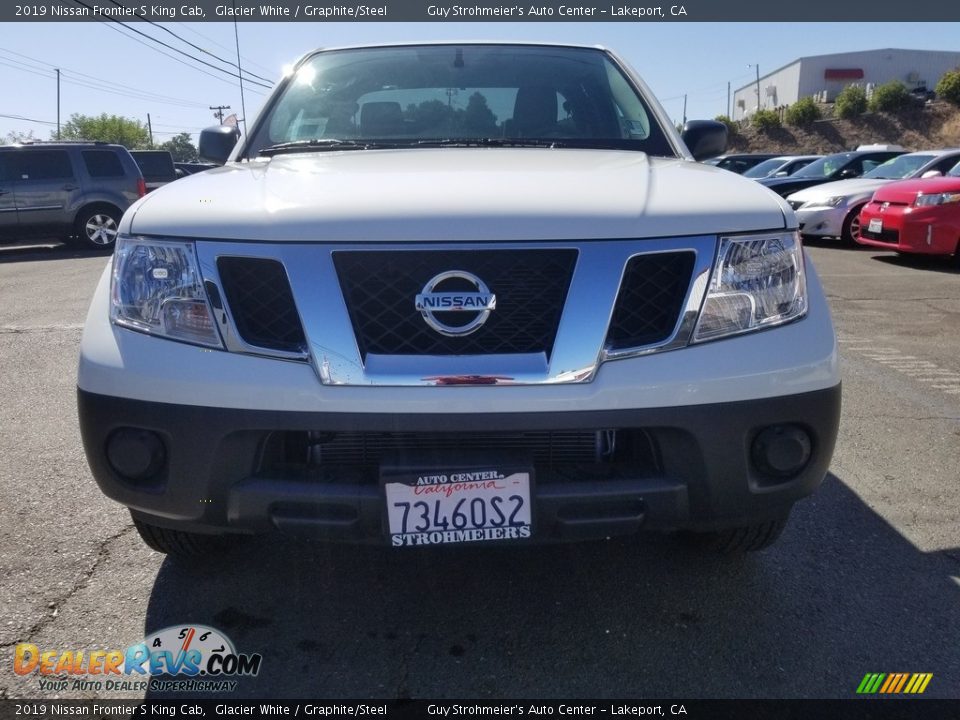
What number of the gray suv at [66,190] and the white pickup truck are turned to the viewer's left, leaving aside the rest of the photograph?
1

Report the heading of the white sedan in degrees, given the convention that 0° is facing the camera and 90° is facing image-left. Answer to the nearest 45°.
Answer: approximately 45°

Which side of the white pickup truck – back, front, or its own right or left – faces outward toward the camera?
front

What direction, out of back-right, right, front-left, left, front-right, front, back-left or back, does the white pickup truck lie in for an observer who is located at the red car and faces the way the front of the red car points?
front-left

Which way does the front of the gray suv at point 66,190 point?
to the viewer's left

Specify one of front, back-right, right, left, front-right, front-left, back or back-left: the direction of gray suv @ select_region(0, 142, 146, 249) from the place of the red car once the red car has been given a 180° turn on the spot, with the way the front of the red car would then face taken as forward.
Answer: back-left

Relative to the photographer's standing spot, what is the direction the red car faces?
facing the viewer and to the left of the viewer

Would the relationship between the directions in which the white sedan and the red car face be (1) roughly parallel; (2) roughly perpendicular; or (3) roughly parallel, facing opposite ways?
roughly parallel

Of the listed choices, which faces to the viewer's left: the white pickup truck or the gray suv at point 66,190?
the gray suv

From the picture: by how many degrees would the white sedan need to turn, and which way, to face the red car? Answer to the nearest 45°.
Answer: approximately 45° to its left

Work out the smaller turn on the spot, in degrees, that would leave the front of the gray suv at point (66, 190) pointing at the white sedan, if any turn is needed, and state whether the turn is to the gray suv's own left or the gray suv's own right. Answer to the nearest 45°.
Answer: approximately 135° to the gray suv's own left

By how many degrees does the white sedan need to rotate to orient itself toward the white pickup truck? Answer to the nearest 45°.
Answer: approximately 45° to its left

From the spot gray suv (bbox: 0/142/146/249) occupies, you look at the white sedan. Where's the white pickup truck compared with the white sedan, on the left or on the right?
right

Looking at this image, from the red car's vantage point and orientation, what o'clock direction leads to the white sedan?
The white sedan is roughly at 4 o'clock from the red car.
